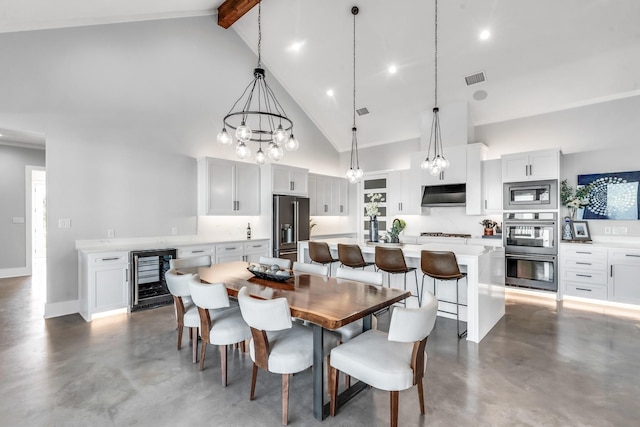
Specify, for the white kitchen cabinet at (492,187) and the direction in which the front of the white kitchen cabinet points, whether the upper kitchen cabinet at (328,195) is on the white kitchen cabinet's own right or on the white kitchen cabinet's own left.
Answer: on the white kitchen cabinet's own right

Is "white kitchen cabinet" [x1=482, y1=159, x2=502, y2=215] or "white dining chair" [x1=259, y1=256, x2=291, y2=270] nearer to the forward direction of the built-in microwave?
the white dining chair

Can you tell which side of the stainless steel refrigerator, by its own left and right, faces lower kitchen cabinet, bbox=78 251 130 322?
right

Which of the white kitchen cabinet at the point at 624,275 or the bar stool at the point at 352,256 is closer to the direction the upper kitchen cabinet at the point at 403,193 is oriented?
the bar stool

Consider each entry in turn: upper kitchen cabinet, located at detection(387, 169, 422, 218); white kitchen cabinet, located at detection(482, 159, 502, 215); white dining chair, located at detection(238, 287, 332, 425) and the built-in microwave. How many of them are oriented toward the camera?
3

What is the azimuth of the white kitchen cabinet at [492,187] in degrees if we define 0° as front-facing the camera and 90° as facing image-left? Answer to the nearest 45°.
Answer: approximately 0°

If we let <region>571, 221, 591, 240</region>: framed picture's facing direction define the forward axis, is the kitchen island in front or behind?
in front

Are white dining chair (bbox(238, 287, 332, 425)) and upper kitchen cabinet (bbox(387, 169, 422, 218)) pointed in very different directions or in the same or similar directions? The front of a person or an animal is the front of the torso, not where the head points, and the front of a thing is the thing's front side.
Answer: very different directions

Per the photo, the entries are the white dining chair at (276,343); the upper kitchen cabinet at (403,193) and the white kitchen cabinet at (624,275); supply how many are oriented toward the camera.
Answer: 2

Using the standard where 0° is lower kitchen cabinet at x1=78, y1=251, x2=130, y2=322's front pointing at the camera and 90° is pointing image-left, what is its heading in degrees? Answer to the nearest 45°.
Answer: approximately 315°

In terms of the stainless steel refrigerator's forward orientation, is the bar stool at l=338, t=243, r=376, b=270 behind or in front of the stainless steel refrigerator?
in front

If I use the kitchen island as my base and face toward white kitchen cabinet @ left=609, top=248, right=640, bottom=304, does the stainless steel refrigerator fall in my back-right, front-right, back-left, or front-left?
back-left
